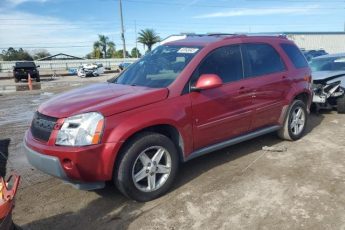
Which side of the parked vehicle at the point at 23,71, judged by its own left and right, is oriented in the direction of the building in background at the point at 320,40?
left

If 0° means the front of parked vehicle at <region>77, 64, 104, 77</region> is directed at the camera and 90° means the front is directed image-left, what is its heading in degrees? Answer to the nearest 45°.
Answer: approximately 45°

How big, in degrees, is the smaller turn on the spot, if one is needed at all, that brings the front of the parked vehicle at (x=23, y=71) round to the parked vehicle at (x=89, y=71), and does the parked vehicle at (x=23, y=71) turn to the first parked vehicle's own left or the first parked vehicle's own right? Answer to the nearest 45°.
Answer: approximately 135° to the first parked vehicle's own left

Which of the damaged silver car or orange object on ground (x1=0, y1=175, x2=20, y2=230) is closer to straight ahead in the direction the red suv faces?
the orange object on ground

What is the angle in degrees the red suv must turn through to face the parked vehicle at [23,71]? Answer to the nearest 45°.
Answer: approximately 90° to its right

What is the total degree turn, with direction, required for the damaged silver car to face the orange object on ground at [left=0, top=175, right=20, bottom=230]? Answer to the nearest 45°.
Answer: approximately 45° to its left

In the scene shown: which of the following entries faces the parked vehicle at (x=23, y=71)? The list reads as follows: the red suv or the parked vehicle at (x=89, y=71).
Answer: the parked vehicle at (x=89, y=71)

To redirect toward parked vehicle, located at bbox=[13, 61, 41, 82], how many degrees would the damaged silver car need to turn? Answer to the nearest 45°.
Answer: approximately 90° to its right

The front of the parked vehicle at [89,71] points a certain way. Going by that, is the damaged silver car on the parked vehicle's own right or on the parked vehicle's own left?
on the parked vehicle's own left

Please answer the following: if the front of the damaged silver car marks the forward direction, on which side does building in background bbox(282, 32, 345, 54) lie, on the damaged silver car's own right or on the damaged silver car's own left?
on the damaged silver car's own right
